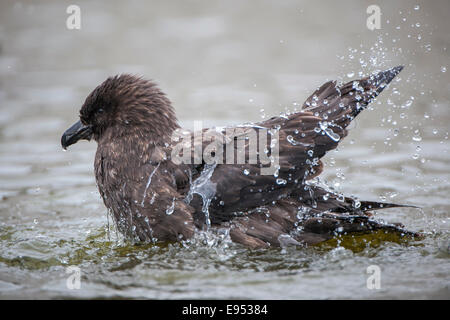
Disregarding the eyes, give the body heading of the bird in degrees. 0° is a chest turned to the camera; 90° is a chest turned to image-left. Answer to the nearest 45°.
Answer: approximately 90°
